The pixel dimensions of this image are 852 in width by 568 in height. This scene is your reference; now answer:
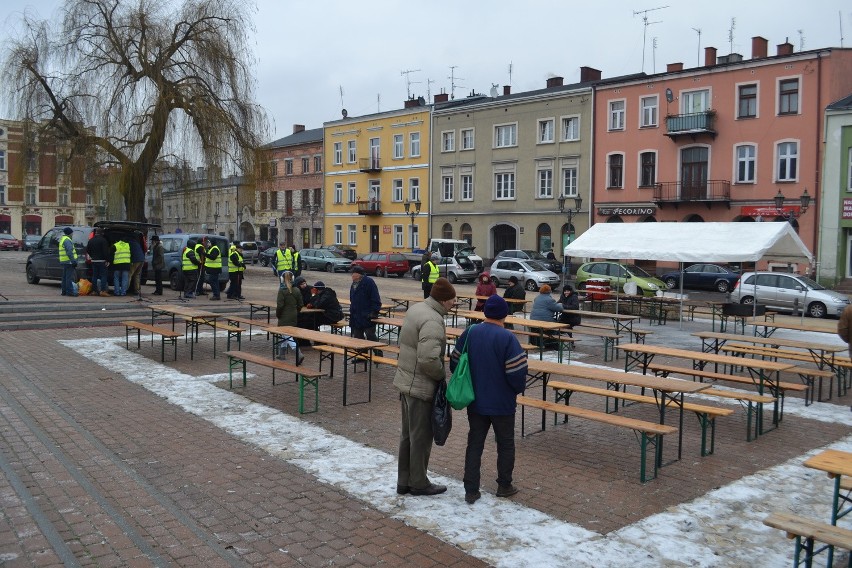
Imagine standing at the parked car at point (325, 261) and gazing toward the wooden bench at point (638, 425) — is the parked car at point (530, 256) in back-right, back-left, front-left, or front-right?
front-left

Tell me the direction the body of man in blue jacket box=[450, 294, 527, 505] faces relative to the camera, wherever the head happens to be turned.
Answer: away from the camera

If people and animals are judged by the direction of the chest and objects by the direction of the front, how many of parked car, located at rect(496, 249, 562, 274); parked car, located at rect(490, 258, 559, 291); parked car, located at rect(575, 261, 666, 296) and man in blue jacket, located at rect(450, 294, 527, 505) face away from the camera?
1

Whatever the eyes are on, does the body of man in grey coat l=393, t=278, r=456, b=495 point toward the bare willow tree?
no

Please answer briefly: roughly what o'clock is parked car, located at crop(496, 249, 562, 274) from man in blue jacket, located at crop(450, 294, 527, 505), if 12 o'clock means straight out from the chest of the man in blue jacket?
The parked car is roughly at 12 o'clock from the man in blue jacket.

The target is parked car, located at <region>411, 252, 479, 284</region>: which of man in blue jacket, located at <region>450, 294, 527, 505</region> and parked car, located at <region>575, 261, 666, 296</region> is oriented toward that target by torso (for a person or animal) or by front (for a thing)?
the man in blue jacket

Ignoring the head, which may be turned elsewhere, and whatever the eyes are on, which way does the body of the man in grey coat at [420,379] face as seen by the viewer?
to the viewer's right

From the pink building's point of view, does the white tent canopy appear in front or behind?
in front

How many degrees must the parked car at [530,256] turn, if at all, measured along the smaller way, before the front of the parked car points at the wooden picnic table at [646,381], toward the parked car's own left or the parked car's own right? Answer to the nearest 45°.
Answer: approximately 45° to the parked car's own right

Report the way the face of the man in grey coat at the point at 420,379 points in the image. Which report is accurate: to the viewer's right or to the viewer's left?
to the viewer's right

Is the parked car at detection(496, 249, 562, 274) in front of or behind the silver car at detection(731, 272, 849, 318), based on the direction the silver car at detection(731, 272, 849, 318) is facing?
behind

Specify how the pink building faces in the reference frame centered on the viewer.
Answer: facing the viewer and to the left of the viewer

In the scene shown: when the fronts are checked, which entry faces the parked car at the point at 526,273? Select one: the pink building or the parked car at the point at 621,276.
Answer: the pink building
